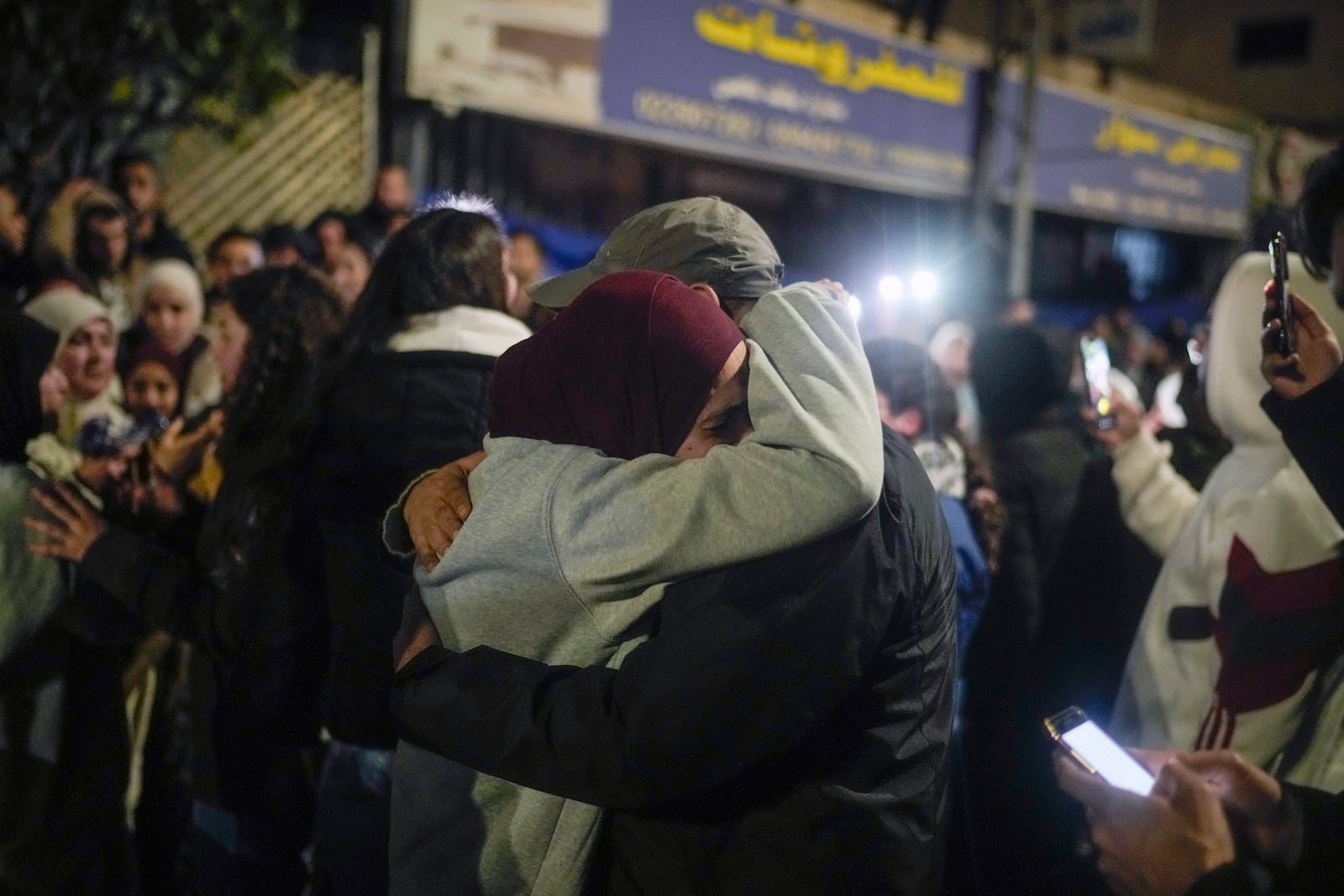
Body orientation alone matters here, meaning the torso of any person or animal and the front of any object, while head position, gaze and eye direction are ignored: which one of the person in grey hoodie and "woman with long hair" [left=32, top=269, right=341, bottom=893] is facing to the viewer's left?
the woman with long hair

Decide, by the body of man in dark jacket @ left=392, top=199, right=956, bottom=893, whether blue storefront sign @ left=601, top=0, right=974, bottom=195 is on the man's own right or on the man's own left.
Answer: on the man's own right

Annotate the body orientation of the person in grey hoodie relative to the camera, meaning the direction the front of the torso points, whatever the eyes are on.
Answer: to the viewer's right

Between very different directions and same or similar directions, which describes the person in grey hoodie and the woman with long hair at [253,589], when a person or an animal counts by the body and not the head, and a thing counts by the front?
very different directions

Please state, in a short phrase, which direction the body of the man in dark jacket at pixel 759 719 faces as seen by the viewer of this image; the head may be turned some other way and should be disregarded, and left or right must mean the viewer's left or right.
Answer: facing to the left of the viewer
